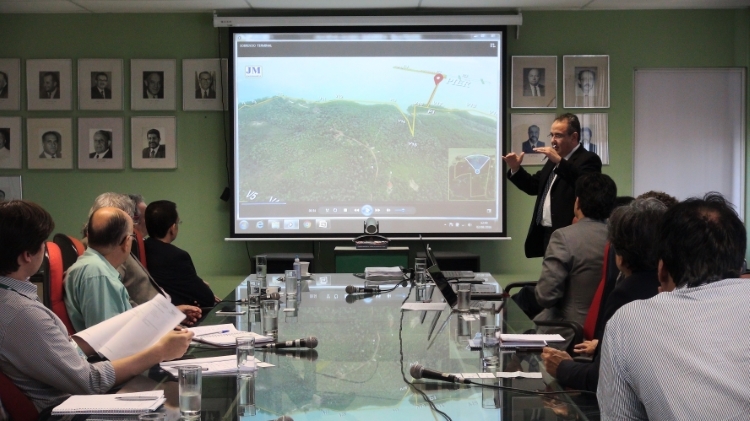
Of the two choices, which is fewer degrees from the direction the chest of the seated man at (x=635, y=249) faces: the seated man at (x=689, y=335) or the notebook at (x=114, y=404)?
the notebook

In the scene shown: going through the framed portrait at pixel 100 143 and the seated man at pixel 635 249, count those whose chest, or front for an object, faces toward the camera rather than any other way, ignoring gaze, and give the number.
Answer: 1

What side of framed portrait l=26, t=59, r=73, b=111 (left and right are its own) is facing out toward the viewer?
front

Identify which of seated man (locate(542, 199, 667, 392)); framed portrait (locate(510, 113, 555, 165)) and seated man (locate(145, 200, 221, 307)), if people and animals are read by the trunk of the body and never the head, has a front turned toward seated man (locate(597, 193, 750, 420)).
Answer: the framed portrait

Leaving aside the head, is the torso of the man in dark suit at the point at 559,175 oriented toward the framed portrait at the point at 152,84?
no

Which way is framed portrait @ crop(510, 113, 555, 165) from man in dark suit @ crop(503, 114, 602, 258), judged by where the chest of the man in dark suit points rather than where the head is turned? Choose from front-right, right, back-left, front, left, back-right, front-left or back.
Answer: back-right

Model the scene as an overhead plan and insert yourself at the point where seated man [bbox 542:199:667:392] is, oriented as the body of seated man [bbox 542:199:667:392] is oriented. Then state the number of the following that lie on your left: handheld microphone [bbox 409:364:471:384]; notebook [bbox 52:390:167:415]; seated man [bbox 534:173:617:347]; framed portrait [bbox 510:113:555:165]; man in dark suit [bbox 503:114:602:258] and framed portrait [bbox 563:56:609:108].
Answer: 2

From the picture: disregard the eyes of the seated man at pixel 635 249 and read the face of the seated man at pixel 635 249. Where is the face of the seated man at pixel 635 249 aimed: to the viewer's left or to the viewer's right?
to the viewer's left

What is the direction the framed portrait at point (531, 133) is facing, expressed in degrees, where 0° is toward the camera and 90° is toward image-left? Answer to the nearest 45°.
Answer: approximately 0°

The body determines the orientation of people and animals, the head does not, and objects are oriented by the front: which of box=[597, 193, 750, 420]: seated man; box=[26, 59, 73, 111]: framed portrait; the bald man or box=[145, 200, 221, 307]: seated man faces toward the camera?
the framed portrait

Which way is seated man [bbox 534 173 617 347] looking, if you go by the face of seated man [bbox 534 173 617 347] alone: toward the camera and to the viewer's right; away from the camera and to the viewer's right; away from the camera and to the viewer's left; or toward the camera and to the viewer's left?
away from the camera and to the viewer's left

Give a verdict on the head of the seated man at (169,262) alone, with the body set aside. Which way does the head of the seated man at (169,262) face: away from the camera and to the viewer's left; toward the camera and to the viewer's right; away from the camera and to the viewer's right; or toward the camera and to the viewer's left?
away from the camera and to the viewer's right

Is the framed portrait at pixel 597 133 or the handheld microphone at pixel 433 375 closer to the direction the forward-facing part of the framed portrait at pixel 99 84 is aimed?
the handheld microphone

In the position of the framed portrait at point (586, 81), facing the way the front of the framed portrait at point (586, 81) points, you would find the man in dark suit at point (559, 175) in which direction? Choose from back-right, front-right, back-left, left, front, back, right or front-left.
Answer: front

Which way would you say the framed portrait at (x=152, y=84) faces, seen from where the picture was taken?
facing the viewer

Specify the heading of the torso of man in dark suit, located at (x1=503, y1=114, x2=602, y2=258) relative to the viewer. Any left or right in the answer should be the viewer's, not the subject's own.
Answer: facing the viewer and to the left of the viewer

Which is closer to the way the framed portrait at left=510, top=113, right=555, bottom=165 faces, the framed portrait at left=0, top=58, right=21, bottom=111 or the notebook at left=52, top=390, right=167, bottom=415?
the notebook

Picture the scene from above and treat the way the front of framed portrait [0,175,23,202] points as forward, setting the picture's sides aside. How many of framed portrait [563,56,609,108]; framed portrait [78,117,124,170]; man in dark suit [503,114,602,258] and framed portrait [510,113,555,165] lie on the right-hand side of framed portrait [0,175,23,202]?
0

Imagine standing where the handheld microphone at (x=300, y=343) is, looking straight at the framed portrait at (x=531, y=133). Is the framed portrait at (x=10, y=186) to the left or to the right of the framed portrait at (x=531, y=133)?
left

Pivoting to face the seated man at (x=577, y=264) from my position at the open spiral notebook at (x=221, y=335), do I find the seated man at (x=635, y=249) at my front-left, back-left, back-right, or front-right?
front-right

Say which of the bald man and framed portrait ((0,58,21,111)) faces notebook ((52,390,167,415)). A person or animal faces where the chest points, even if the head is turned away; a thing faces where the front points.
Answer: the framed portrait

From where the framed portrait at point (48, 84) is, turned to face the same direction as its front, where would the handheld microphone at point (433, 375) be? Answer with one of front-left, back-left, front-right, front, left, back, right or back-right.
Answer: front
